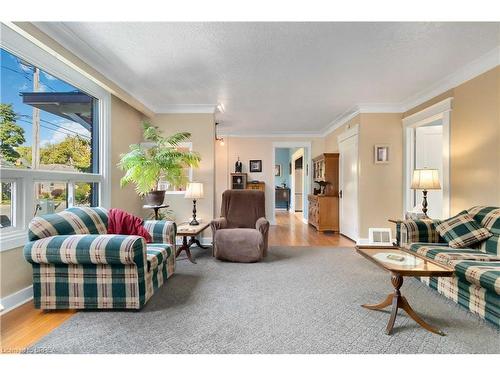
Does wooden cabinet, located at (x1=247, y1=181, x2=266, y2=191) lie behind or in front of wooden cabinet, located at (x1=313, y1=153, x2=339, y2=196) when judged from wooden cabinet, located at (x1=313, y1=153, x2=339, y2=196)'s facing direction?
in front

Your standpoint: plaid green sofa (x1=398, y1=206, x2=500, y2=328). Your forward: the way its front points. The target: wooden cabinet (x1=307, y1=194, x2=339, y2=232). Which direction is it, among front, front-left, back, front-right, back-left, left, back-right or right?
right

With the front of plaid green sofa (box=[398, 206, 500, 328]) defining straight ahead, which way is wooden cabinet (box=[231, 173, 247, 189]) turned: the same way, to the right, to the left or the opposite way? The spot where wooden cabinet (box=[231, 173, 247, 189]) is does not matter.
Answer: to the left

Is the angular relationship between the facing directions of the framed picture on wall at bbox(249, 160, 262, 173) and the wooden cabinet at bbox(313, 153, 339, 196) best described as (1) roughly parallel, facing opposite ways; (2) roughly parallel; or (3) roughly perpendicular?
roughly perpendicular

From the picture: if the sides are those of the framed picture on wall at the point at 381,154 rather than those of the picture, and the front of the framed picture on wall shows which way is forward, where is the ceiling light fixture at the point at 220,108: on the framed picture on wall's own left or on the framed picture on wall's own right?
on the framed picture on wall's own right

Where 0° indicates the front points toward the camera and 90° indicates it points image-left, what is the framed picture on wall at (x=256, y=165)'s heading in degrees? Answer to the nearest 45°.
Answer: approximately 0°

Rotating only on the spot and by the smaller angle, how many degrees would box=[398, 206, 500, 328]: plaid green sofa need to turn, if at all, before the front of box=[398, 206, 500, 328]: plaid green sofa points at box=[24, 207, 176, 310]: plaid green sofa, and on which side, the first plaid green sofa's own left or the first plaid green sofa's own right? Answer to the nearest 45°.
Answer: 0° — it already faces it

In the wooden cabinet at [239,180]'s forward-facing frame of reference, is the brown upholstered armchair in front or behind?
in front

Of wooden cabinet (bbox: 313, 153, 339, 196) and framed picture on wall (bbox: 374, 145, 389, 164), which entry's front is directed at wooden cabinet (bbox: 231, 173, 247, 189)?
wooden cabinet (bbox: 313, 153, 339, 196)

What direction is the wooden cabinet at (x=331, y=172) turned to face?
to the viewer's left

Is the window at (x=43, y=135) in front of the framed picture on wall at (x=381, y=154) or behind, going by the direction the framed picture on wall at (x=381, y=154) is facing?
in front

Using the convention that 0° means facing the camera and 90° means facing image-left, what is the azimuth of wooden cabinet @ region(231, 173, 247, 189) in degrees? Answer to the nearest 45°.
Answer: approximately 0°
